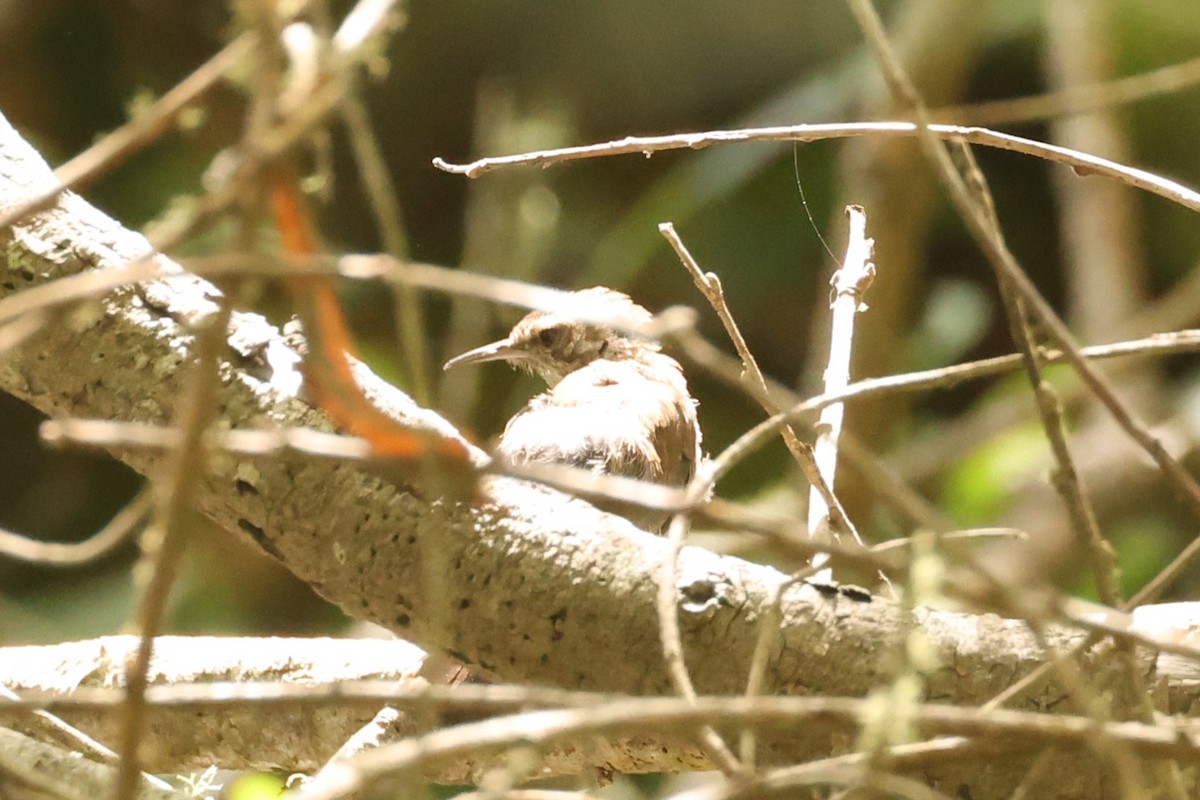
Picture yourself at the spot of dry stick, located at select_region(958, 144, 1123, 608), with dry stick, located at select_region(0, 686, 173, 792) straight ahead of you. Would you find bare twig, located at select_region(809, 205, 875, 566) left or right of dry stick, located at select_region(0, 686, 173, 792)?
right

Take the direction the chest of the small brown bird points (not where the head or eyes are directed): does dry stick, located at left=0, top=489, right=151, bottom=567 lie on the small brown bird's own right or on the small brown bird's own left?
on the small brown bird's own left

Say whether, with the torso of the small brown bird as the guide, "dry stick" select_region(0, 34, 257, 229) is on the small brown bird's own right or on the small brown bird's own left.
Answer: on the small brown bird's own left

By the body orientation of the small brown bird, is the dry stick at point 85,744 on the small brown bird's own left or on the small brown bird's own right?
on the small brown bird's own left
